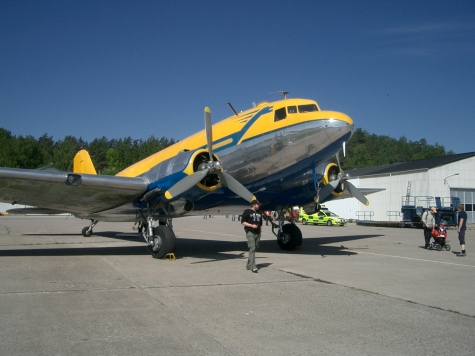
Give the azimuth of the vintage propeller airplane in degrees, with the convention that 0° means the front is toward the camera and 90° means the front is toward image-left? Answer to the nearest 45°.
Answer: approximately 315°

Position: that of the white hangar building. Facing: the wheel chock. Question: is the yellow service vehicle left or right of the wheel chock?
right

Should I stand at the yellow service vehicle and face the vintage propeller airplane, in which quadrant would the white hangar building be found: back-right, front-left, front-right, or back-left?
back-left

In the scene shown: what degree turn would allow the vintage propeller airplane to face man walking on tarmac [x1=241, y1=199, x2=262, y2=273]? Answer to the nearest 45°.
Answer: approximately 45° to its right

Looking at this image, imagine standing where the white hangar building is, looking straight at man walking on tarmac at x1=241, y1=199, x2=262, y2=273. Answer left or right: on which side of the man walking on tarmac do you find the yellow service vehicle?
right

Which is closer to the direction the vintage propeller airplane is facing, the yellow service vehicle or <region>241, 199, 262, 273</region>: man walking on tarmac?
the man walking on tarmac

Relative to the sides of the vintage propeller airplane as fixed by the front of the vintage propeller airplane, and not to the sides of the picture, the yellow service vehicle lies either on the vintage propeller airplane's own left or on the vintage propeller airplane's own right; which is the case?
on the vintage propeller airplane's own left

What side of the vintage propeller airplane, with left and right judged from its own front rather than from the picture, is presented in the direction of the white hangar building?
left
